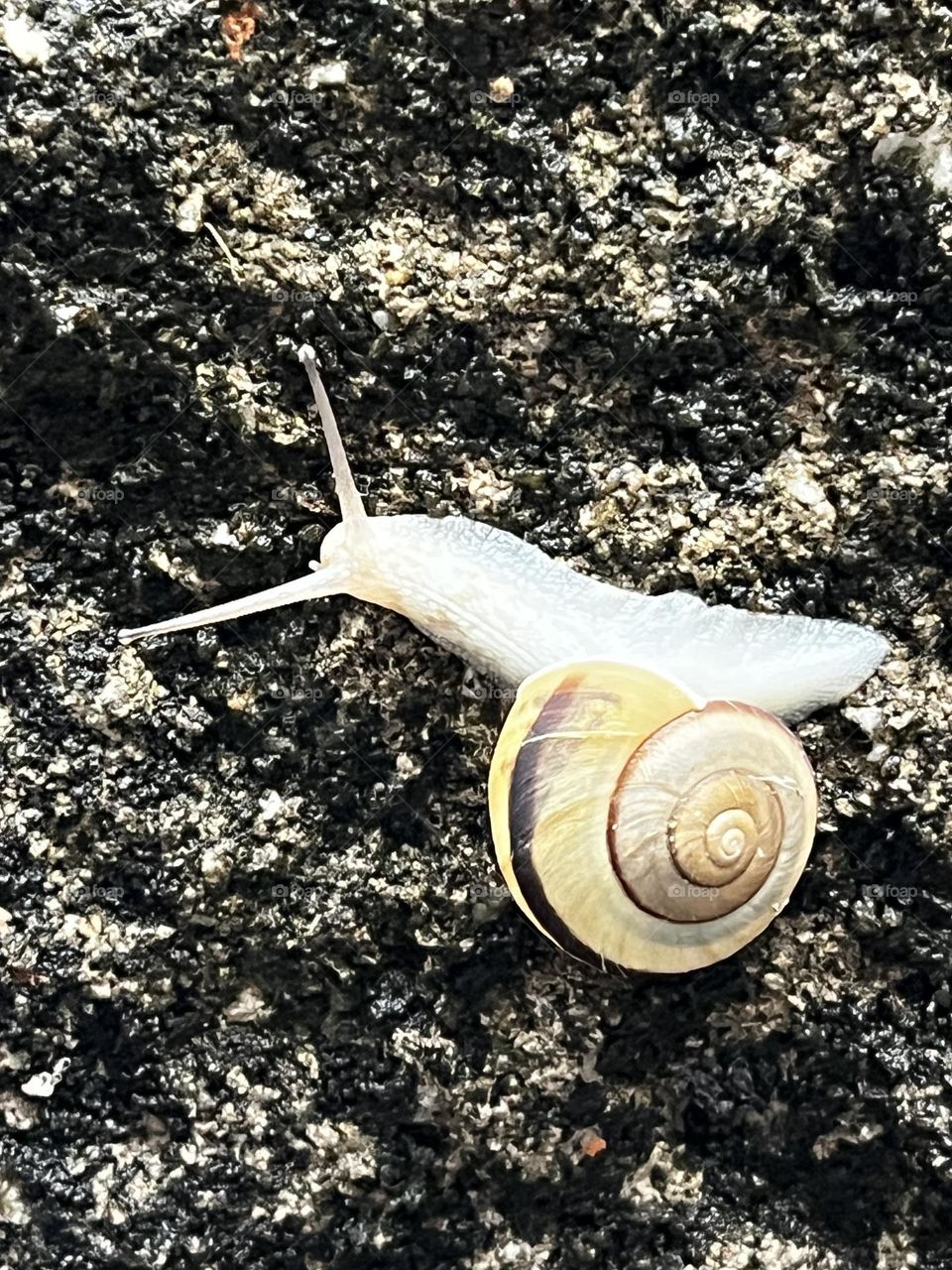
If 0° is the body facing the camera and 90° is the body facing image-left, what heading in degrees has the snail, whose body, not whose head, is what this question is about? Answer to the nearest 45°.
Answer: approximately 90°
